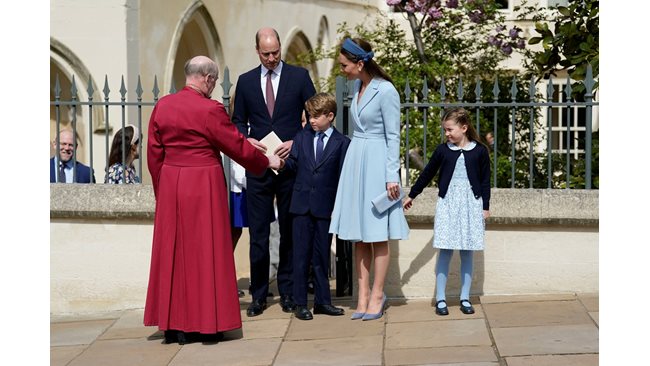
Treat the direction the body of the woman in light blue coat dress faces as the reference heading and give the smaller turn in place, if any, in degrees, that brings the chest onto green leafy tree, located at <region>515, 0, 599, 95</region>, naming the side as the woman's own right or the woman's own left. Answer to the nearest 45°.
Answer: approximately 180°

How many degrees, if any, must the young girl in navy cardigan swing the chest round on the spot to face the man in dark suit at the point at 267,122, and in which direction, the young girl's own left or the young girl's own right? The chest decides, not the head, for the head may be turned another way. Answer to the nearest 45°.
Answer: approximately 90° to the young girl's own right

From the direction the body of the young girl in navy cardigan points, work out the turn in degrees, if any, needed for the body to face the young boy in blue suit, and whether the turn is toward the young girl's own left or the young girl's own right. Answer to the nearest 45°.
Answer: approximately 90° to the young girl's own right

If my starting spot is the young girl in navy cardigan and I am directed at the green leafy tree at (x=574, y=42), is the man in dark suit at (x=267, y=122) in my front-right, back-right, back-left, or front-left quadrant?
back-left

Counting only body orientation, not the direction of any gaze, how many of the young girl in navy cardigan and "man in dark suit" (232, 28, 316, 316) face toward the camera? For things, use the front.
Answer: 2

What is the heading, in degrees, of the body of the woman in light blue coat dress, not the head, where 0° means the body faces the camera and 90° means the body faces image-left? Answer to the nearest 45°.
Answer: approximately 45°

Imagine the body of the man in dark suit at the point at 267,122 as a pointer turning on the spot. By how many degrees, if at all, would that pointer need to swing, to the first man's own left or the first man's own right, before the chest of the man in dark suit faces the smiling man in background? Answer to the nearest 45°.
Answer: approximately 135° to the first man's own right

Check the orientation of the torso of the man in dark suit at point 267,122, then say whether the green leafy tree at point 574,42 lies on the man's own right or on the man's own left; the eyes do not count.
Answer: on the man's own left

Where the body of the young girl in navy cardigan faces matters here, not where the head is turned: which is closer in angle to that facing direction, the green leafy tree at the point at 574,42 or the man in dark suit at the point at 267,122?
the man in dark suit

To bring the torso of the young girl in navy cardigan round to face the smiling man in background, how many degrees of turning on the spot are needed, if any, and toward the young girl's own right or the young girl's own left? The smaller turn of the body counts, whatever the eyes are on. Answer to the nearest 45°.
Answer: approximately 90° to the young girl's own right

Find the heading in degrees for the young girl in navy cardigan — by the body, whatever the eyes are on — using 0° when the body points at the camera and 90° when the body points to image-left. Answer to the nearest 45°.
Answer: approximately 0°

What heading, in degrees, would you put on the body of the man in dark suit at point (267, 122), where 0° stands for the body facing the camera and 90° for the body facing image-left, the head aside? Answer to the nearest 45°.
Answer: approximately 0°
